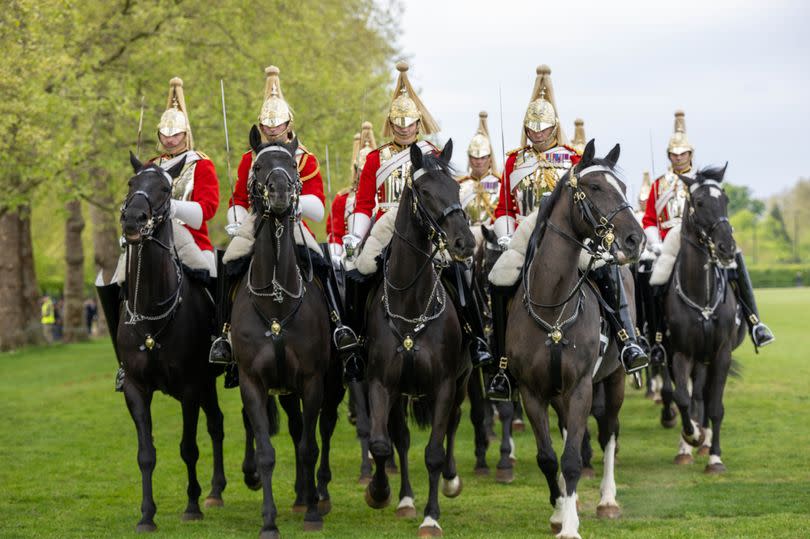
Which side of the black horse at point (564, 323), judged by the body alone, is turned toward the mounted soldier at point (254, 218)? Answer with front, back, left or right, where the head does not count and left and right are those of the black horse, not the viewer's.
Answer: right

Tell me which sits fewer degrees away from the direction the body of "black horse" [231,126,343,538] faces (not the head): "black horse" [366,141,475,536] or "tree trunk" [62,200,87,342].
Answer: the black horse

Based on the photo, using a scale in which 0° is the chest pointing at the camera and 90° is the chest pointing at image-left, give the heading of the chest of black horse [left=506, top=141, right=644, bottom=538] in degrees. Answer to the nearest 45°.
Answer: approximately 0°
